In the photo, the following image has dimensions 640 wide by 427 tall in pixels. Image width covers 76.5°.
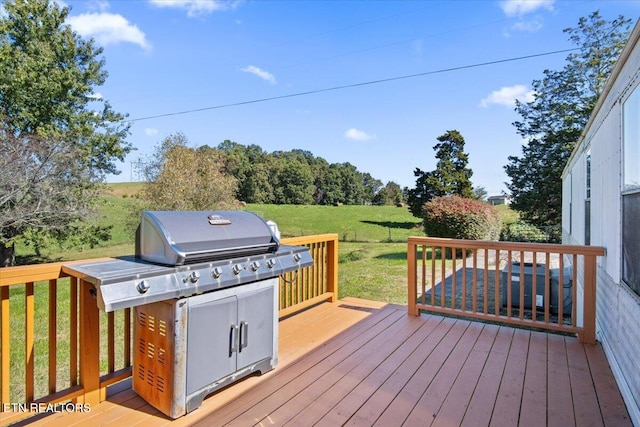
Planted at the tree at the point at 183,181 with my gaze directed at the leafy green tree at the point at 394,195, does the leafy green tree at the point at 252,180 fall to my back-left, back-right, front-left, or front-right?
front-left

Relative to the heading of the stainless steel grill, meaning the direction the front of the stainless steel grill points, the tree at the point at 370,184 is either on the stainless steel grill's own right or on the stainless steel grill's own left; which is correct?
on the stainless steel grill's own left

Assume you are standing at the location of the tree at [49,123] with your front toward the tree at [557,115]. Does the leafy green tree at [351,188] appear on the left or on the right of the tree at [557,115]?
left

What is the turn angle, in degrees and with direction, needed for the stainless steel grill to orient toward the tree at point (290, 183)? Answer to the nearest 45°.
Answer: approximately 135° to its left

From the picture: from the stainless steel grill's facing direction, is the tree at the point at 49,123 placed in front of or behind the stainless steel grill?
behind

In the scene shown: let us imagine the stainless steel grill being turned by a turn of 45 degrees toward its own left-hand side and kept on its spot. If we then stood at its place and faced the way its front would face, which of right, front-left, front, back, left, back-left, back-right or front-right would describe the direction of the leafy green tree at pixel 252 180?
left

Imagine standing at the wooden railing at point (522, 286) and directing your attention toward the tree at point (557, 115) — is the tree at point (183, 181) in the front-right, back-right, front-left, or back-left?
front-left

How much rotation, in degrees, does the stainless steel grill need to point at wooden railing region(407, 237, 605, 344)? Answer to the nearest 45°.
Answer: approximately 45° to its left

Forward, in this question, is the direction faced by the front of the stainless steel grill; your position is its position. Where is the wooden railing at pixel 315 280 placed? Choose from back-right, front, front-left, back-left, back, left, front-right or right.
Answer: left

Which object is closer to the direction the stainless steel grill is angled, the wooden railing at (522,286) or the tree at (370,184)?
the wooden railing

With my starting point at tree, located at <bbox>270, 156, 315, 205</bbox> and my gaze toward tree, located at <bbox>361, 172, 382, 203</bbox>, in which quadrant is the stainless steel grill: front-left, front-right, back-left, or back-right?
back-right
